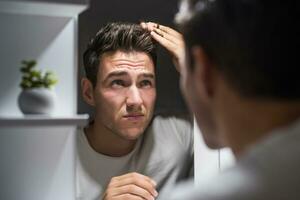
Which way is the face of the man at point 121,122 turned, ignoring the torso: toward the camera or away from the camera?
toward the camera

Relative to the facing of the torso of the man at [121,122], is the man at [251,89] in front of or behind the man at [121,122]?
in front

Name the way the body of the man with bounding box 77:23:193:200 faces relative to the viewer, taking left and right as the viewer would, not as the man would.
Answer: facing the viewer and to the right of the viewer

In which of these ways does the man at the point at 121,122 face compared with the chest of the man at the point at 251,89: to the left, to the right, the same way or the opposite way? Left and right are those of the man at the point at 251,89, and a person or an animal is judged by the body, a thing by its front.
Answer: the opposite way

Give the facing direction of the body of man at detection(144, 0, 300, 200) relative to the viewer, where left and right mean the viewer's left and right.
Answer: facing away from the viewer and to the left of the viewer

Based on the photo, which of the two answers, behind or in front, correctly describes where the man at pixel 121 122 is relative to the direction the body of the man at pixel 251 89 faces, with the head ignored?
in front
